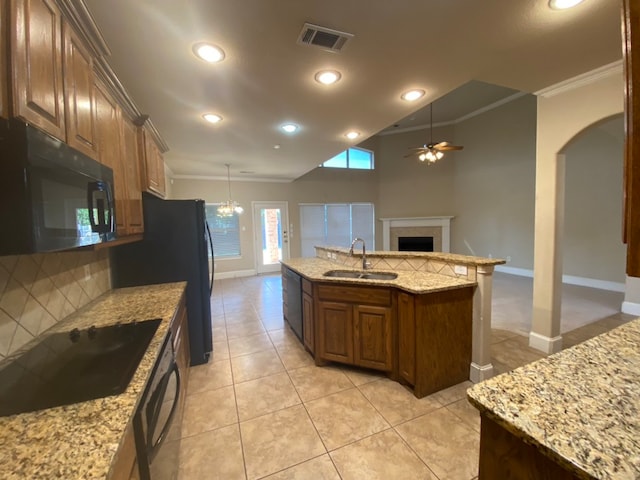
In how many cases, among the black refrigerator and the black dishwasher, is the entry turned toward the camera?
0

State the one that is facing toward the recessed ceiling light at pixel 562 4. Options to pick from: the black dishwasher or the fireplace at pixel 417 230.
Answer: the fireplace

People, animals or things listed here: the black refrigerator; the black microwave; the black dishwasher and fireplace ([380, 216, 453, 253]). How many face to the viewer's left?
1

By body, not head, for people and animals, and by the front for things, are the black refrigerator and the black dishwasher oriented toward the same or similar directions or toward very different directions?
very different directions

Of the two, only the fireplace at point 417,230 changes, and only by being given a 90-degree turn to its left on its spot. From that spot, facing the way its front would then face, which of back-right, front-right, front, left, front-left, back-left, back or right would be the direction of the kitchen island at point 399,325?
right

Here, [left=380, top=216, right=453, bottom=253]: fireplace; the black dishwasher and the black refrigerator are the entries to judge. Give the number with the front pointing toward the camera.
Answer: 1

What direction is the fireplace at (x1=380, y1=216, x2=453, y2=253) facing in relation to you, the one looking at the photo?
facing the viewer

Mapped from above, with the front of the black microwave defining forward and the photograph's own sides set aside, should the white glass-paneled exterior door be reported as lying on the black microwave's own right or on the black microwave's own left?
on the black microwave's own left

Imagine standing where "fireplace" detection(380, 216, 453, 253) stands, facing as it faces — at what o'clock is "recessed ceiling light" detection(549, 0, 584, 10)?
The recessed ceiling light is roughly at 12 o'clock from the fireplace.

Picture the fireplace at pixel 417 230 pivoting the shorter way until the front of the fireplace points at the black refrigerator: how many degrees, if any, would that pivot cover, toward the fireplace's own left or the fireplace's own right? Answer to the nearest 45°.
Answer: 0° — it already faces it

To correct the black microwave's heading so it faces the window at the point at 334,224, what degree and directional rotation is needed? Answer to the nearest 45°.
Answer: approximately 90° to its left

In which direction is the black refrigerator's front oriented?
to the viewer's right

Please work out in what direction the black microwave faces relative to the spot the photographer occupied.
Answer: facing the viewer and to the right of the viewer

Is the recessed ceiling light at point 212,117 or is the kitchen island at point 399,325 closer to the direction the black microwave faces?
the kitchen island

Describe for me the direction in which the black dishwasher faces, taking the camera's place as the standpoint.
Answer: facing to the left of the viewer

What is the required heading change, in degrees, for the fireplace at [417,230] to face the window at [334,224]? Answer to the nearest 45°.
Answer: approximately 90° to its right

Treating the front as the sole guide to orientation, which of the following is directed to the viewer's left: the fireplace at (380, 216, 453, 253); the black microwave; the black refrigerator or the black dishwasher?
the black dishwasher
